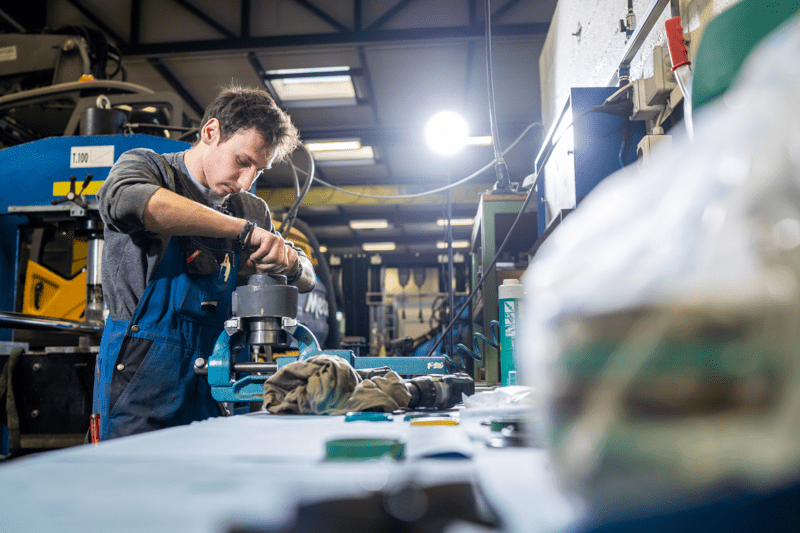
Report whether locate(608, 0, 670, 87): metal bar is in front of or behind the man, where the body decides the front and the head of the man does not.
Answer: in front

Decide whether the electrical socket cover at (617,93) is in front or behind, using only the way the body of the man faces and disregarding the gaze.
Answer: in front

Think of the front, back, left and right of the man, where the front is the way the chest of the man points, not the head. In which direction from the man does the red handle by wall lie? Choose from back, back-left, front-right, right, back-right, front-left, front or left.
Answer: front

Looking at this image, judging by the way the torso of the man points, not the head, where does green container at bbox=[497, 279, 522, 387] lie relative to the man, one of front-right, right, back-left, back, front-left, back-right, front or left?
front

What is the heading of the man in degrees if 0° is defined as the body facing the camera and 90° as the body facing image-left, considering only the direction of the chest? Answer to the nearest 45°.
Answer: approximately 315°

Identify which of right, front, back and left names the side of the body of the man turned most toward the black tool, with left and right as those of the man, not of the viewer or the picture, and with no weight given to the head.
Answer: front

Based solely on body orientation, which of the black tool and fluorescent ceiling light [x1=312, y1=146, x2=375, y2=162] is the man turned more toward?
the black tool

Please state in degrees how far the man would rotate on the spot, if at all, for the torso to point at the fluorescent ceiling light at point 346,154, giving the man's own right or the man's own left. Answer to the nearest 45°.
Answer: approximately 135° to the man's own left

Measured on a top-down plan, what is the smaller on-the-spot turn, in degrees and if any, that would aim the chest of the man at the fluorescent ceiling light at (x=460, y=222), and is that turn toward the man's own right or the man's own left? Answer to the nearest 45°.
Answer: approximately 90° to the man's own left

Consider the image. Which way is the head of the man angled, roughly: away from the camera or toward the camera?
toward the camera

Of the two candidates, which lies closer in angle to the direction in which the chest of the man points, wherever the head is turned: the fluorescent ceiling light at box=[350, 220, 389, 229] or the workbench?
the workbench
